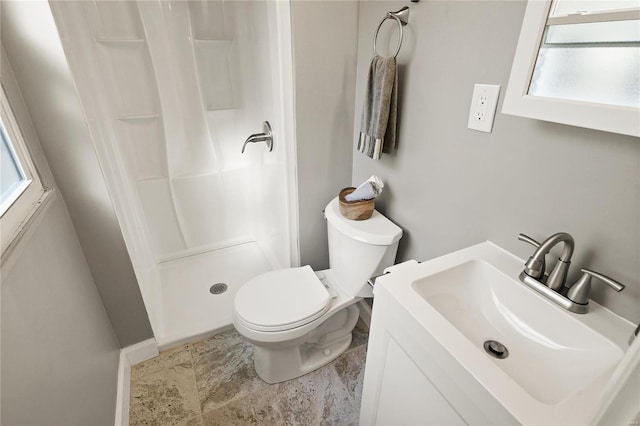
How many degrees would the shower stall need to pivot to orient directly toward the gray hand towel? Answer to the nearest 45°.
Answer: approximately 45° to its left

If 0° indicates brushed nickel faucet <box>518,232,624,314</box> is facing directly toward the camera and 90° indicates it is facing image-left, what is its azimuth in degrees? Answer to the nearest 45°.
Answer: approximately 45°

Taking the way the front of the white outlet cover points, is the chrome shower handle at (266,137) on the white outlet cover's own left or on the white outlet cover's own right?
on the white outlet cover's own right

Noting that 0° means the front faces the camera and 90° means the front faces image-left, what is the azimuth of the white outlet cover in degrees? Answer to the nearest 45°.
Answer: approximately 45°

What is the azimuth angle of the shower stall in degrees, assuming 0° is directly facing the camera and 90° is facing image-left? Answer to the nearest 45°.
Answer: approximately 0°

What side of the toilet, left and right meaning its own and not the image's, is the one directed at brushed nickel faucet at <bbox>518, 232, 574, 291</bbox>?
left

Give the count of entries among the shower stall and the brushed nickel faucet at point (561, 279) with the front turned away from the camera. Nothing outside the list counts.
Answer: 0

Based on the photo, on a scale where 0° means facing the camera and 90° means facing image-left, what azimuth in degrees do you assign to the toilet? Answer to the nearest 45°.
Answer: approximately 45°
